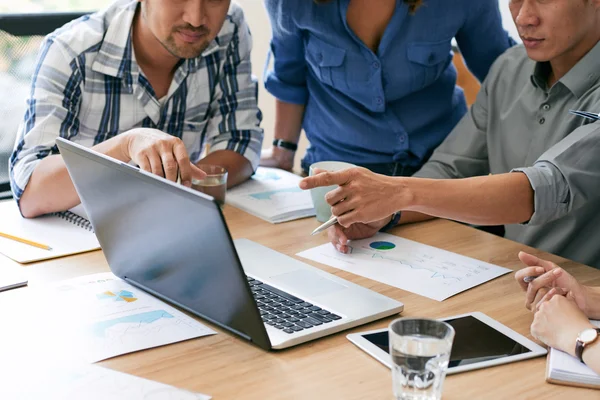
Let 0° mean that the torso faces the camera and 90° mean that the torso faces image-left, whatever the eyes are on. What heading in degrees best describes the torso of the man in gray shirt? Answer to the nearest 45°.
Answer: approximately 45°

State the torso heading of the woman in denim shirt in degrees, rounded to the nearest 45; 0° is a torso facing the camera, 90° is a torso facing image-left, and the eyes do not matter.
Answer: approximately 0°

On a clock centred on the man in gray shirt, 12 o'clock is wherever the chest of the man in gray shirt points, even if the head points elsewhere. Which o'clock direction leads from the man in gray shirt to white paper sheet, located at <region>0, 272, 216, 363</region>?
The white paper sheet is roughly at 12 o'clock from the man in gray shirt.

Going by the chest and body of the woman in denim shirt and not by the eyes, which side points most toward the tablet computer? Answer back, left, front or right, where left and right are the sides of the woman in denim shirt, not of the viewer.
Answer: front

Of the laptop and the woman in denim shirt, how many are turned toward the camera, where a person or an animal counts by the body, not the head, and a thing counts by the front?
1

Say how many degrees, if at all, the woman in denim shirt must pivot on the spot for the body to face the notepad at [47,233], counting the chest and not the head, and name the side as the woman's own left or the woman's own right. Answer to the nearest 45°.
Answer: approximately 45° to the woman's own right

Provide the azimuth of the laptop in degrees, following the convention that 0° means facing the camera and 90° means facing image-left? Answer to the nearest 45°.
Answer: approximately 225°

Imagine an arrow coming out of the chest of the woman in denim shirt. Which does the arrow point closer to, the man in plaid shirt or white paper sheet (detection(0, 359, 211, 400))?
the white paper sheet

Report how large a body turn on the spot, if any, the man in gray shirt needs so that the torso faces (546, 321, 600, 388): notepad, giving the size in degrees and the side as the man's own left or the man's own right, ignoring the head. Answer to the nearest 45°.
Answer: approximately 45° to the man's own left

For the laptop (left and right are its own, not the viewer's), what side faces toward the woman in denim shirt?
front
